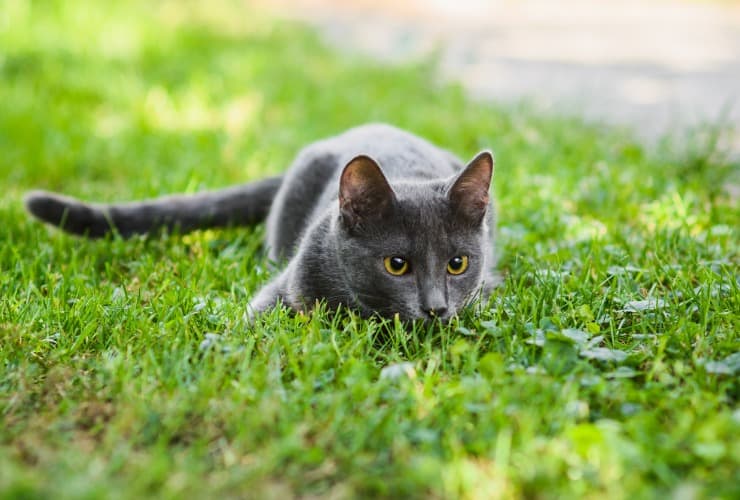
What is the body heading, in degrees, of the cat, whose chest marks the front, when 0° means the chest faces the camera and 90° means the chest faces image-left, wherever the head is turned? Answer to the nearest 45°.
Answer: approximately 315°
